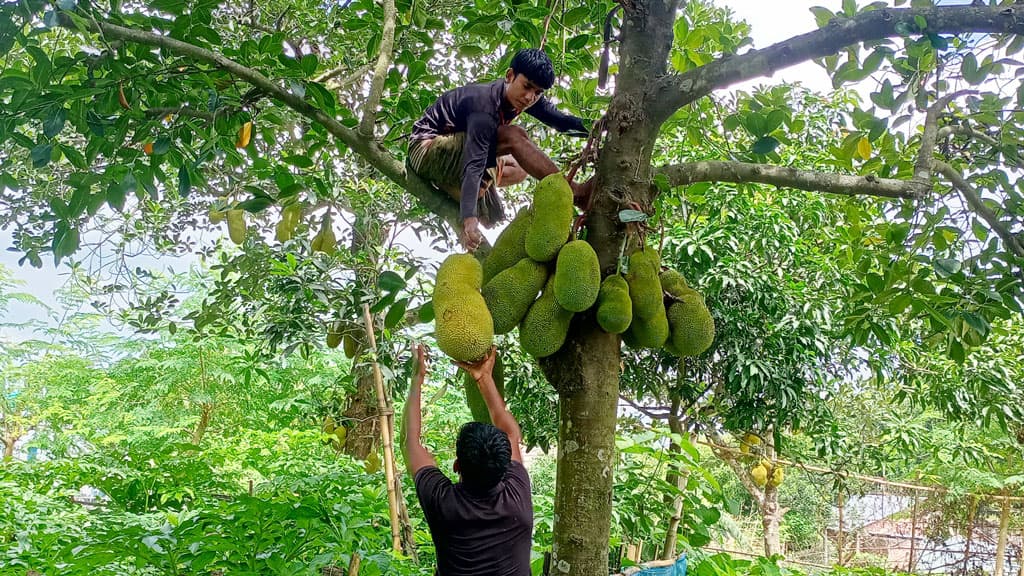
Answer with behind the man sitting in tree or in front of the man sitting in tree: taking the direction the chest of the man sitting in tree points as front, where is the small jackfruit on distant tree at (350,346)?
behind

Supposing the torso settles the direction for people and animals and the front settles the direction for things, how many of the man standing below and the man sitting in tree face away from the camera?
1

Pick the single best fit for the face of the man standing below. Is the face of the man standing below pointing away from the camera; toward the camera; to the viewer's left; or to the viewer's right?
away from the camera

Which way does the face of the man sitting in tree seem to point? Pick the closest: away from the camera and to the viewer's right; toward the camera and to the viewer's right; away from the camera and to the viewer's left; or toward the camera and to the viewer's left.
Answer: toward the camera and to the viewer's right

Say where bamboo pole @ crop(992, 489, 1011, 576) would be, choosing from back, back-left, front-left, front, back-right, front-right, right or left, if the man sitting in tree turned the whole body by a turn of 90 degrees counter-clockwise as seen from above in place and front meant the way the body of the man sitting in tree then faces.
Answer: front

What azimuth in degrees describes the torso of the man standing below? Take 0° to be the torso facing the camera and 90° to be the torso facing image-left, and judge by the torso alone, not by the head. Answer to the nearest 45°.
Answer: approximately 180°

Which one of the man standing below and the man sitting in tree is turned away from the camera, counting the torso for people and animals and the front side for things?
the man standing below
